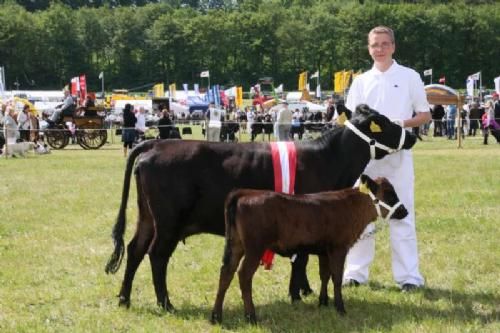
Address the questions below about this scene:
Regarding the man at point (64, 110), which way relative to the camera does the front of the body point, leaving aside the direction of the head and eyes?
to the viewer's left

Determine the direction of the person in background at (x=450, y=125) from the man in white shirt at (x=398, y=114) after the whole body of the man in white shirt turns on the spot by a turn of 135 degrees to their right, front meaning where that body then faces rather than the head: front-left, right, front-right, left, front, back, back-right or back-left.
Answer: front-right

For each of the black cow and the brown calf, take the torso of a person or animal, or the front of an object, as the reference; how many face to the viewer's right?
2

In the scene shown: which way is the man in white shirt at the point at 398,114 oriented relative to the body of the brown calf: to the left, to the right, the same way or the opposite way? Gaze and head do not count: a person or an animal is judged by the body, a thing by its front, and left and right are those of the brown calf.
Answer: to the right

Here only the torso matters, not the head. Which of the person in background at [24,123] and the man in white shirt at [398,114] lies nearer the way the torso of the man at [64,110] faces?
the person in background

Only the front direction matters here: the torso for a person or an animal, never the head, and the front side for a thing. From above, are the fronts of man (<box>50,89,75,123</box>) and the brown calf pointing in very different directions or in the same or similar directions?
very different directions

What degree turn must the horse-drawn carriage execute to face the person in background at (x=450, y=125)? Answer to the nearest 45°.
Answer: approximately 180°

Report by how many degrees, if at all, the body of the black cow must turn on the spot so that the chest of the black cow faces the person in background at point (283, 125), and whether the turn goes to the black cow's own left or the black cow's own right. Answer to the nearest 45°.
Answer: approximately 90° to the black cow's own left

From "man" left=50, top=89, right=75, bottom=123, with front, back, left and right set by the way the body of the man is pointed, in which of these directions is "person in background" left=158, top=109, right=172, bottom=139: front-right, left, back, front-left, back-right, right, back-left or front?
back-left

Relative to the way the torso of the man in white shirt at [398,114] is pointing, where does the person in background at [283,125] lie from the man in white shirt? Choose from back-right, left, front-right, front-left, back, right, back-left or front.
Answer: back

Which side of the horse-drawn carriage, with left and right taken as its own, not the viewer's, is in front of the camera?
left

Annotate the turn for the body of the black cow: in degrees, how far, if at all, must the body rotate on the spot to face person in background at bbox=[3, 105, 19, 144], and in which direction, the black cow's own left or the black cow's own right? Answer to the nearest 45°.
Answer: approximately 135° to the black cow's own left

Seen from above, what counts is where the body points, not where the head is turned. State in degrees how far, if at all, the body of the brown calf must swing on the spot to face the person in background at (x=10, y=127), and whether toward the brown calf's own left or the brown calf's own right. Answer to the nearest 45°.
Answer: approximately 135° to the brown calf's own left

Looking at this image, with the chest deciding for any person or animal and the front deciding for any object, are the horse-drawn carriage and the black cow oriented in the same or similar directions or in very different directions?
very different directions

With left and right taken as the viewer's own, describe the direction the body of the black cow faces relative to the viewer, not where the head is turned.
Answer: facing to the right of the viewer

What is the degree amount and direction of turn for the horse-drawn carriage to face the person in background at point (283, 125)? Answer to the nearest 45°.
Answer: approximately 135° to its left

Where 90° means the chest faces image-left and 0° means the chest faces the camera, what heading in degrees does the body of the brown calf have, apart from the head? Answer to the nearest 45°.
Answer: approximately 270°
